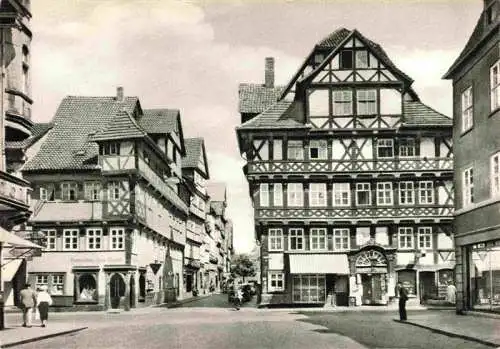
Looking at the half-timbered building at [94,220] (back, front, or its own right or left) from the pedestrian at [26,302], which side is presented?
front

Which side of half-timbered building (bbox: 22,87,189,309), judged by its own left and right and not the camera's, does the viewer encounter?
front

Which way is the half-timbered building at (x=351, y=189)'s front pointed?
toward the camera

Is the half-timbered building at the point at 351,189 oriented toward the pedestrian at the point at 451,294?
no

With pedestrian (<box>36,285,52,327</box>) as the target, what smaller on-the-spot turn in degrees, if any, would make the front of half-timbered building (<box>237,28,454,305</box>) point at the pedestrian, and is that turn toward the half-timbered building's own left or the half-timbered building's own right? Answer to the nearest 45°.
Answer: approximately 45° to the half-timbered building's own right

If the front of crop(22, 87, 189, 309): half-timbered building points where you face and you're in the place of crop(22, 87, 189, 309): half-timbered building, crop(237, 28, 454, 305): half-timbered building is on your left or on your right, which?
on your left
